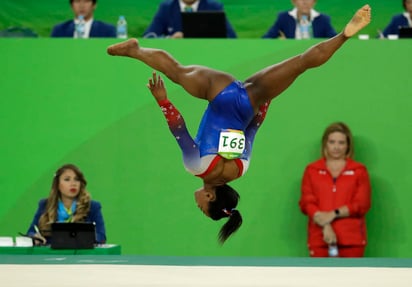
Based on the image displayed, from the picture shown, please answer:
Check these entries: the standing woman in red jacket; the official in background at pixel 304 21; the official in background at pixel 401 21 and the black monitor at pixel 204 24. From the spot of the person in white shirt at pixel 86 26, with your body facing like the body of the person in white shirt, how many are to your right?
0

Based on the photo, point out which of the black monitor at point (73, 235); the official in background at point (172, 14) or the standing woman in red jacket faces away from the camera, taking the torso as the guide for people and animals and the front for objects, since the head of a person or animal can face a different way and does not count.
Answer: the black monitor

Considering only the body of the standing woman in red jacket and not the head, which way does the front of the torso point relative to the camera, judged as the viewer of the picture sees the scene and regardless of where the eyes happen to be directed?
toward the camera

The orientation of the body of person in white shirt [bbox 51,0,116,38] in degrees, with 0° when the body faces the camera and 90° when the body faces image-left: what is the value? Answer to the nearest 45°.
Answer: approximately 0°

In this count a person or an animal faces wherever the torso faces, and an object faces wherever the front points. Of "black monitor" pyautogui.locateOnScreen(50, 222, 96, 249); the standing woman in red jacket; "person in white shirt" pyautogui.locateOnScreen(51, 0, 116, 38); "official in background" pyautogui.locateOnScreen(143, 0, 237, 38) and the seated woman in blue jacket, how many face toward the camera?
4

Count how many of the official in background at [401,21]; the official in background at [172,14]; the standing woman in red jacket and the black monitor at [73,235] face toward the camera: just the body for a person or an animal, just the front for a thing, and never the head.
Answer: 3

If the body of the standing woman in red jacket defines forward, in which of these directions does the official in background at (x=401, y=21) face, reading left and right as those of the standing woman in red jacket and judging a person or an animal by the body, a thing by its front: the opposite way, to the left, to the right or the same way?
the same way

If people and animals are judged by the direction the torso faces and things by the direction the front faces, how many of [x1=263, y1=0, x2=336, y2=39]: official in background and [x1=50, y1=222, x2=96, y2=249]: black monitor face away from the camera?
1

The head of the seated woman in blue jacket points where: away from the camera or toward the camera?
toward the camera

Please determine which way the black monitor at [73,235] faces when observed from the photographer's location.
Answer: facing away from the viewer

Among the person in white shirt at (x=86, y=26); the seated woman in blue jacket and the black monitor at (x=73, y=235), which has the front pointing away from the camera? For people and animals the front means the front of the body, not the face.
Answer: the black monitor

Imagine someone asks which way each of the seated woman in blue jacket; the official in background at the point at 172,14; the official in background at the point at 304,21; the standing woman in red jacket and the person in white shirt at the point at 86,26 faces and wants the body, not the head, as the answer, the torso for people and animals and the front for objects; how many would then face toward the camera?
5

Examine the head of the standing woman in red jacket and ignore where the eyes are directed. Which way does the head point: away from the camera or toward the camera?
toward the camera

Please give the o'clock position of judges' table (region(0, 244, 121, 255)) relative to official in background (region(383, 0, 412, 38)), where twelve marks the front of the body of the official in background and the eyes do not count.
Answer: The judges' table is roughly at 2 o'clock from the official in background.

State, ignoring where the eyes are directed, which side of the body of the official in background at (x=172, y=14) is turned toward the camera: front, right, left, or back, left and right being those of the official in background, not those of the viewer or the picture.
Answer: front

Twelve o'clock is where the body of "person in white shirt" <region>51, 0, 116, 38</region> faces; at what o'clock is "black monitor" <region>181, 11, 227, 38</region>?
The black monitor is roughly at 10 o'clock from the person in white shirt.

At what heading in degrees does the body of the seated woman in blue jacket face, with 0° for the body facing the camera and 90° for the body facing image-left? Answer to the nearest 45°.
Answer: approximately 0°

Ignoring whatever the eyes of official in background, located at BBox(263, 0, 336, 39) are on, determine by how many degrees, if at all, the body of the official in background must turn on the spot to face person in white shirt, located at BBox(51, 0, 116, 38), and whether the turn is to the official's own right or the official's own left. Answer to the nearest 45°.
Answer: approximately 90° to the official's own right

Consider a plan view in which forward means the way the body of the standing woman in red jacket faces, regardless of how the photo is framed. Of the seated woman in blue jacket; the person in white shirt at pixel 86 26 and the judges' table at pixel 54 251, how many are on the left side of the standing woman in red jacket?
0

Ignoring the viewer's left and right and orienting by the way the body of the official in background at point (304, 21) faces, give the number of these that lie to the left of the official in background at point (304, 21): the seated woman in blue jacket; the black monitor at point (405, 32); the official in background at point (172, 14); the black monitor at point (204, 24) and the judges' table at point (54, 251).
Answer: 1
